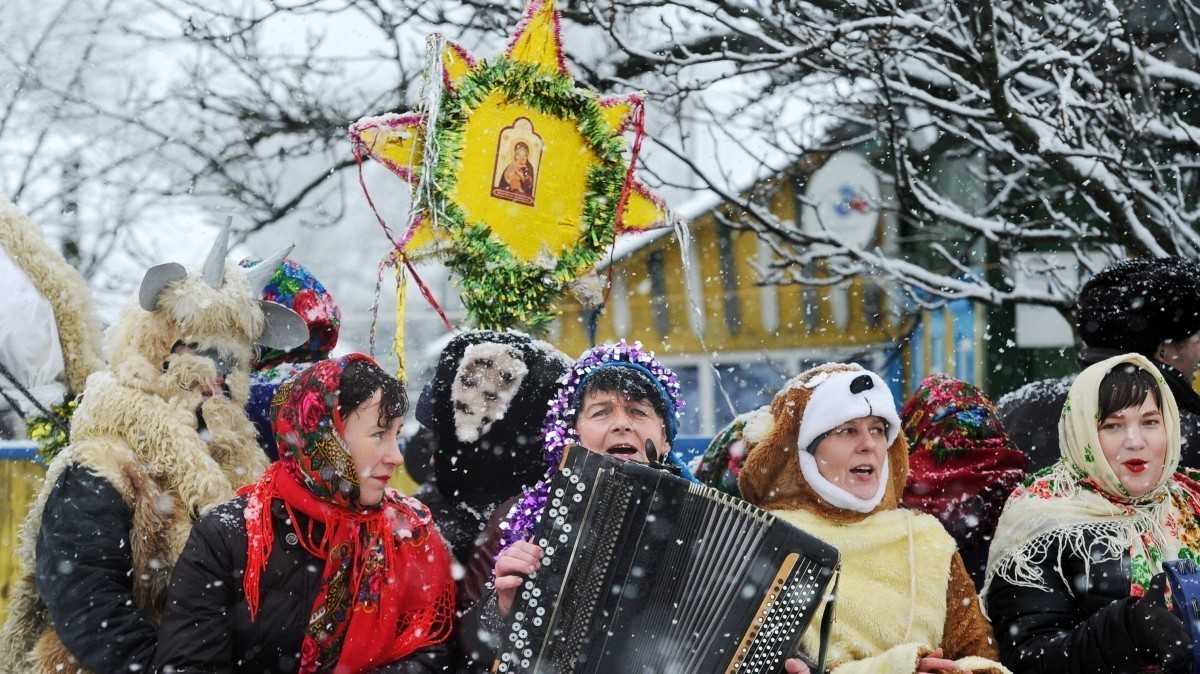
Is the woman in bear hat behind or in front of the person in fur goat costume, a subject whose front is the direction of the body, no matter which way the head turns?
in front

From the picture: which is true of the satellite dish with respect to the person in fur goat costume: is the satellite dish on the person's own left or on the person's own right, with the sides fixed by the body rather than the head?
on the person's own left

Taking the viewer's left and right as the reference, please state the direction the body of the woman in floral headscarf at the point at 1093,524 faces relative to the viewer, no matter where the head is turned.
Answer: facing the viewer and to the right of the viewer

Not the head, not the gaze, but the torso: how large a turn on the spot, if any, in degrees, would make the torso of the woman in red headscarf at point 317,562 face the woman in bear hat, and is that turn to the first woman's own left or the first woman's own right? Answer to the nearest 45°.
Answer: approximately 45° to the first woman's own left

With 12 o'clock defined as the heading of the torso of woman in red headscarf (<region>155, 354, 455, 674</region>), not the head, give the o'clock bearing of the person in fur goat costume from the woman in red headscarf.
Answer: The person in fur goat costume is roughly at 6 o'clock from the woman in red headscarf.

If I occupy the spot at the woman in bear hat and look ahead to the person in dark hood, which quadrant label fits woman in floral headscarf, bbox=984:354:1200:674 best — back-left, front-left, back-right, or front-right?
back-right

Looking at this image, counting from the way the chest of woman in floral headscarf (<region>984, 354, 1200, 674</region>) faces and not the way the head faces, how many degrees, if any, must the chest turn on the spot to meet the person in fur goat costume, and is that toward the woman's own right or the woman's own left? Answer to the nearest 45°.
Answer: approximately 135° to the woman's own right

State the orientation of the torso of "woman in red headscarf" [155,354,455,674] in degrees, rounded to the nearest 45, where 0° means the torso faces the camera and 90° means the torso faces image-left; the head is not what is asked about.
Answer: approximately 315°

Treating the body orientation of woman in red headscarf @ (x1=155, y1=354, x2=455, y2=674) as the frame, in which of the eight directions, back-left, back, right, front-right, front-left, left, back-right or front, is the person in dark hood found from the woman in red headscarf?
left

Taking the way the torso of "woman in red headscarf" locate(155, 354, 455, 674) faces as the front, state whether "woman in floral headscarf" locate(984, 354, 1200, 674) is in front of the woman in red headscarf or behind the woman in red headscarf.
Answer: in front

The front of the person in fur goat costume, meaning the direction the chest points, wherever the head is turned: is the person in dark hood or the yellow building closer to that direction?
the person in dark hood

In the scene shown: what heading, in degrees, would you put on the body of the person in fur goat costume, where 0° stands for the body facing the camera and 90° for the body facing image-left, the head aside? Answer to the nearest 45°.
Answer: approximately 315°

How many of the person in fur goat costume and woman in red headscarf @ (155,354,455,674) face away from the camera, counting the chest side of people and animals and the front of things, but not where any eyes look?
0

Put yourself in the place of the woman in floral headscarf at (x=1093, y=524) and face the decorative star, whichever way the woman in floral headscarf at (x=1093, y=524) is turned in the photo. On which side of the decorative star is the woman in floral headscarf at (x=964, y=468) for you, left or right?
right

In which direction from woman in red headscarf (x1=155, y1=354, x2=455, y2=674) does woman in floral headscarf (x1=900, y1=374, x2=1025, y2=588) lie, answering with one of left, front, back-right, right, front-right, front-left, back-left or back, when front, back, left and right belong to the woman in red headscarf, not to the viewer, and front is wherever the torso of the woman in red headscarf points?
front-left

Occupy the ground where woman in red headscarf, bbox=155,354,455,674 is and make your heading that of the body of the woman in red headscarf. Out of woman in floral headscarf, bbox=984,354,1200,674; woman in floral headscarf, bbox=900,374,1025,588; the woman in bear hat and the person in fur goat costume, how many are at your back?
1

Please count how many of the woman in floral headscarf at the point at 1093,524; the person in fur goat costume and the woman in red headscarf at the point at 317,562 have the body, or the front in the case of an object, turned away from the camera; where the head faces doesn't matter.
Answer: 0
